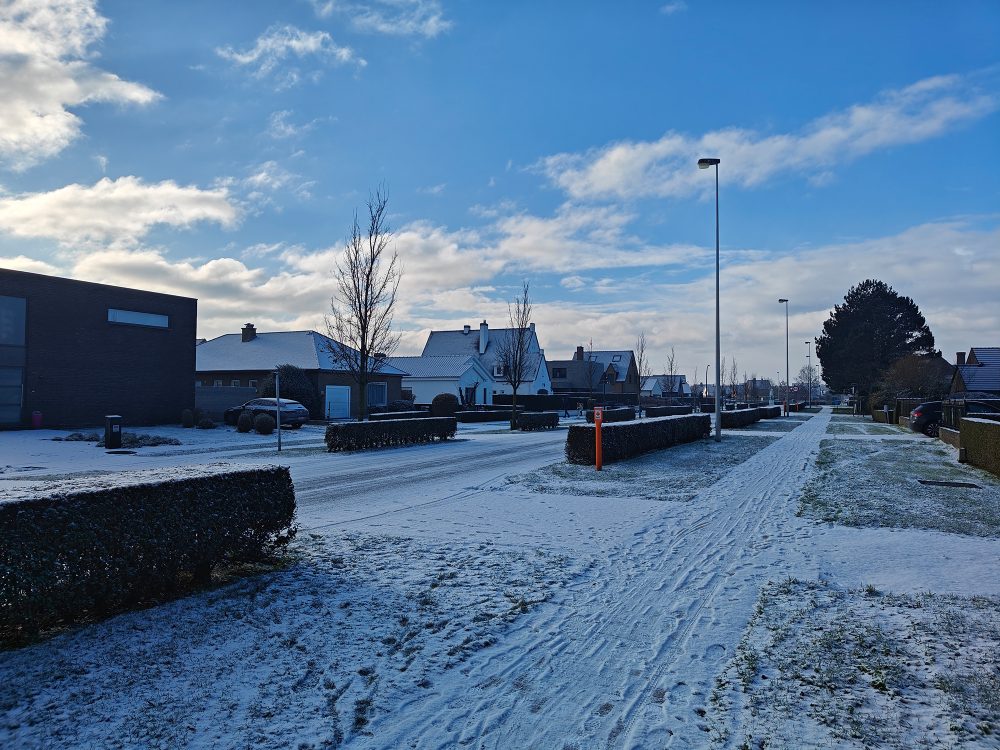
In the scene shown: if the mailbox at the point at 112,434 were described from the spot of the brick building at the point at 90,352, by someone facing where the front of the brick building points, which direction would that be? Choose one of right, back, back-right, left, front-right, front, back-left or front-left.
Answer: front-right

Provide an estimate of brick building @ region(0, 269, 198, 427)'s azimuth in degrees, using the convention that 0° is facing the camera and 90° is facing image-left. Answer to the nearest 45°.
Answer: approximately 315°

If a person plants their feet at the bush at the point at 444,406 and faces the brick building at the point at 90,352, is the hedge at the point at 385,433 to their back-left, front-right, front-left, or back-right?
front-left

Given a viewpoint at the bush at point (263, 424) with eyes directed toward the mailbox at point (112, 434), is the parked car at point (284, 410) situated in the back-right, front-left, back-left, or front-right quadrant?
back-right

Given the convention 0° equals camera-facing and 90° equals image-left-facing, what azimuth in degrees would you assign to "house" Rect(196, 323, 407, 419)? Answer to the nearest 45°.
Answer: approximately 315°

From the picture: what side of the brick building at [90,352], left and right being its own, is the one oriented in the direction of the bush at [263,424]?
front

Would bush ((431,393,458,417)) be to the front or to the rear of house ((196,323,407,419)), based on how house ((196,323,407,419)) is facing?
to the front

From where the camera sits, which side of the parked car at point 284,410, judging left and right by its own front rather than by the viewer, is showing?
left

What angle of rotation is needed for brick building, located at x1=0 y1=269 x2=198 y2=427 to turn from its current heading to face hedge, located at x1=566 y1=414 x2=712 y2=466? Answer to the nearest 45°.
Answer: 0° — it already faces it

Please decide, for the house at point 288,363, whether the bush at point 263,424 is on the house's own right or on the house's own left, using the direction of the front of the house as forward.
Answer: on the house's own right

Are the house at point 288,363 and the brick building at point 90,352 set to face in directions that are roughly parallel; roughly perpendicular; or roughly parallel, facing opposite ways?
roughly parallel

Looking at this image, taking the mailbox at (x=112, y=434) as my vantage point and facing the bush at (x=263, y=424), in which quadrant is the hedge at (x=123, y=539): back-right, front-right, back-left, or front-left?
back-right
